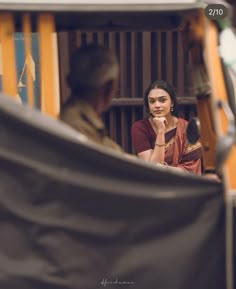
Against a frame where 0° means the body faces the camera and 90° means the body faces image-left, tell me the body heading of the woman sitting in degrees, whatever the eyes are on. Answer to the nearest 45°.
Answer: approximately 0°

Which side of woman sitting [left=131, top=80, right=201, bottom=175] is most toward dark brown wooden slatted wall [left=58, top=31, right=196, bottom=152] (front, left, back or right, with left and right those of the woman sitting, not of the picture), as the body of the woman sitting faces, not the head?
back

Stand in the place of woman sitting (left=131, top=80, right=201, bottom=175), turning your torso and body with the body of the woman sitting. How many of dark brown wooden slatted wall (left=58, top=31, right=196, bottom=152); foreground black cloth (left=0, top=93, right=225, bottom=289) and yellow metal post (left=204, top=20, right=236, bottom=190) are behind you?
1

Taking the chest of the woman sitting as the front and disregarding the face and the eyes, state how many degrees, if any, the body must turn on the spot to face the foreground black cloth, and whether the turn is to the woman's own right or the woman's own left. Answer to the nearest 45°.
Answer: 0° — they already face it
